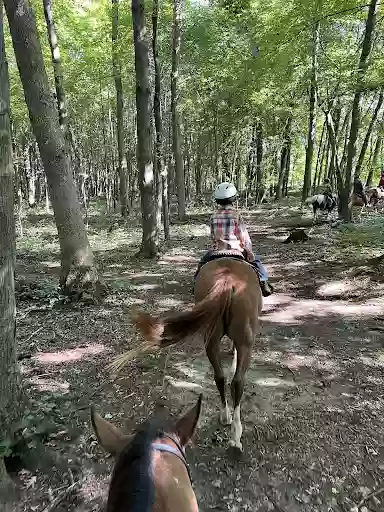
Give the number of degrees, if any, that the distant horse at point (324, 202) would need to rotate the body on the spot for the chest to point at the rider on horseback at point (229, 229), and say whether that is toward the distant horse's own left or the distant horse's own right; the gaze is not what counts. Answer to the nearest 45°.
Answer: approximately 90° to the distant horse's own left

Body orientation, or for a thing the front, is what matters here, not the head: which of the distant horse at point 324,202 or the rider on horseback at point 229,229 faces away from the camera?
the rider on horseback

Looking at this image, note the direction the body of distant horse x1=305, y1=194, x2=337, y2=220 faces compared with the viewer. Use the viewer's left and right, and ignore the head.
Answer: facing to the left of the viewer

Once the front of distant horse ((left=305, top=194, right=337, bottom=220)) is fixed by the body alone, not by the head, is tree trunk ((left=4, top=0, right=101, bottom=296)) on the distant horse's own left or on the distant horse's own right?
on the distant horse's own left

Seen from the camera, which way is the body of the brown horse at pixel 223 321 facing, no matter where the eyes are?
away from the camera

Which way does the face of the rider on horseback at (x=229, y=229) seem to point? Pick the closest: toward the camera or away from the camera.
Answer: away from the camera

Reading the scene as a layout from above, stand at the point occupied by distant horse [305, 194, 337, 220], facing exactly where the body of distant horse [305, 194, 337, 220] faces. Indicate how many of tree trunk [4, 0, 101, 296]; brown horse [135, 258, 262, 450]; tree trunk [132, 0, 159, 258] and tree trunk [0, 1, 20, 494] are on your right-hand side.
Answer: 0

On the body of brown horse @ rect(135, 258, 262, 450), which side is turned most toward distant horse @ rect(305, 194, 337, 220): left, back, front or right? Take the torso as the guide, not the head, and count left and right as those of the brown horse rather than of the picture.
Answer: front

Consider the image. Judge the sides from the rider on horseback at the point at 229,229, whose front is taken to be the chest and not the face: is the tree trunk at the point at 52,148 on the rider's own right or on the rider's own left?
on the rider's own left

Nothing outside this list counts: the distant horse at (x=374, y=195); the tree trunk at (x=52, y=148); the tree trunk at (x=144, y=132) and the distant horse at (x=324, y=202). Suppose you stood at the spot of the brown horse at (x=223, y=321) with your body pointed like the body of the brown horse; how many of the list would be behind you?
0

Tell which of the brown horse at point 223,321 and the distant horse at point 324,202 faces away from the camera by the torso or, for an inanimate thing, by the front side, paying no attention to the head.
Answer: the brown horse

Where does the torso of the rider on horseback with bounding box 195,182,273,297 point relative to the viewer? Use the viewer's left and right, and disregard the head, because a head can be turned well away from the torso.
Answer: facing away from the viewer

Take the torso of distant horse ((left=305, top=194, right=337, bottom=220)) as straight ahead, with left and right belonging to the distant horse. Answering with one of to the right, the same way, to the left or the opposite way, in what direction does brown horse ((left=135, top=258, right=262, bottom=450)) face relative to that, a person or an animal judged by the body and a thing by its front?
to the right

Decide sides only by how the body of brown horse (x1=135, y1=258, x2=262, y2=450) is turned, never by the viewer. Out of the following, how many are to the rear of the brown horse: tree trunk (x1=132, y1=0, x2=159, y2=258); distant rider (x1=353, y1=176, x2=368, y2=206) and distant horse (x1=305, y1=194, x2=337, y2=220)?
0

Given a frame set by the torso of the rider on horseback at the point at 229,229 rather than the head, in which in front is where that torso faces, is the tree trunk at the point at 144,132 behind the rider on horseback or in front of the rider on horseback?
in front
